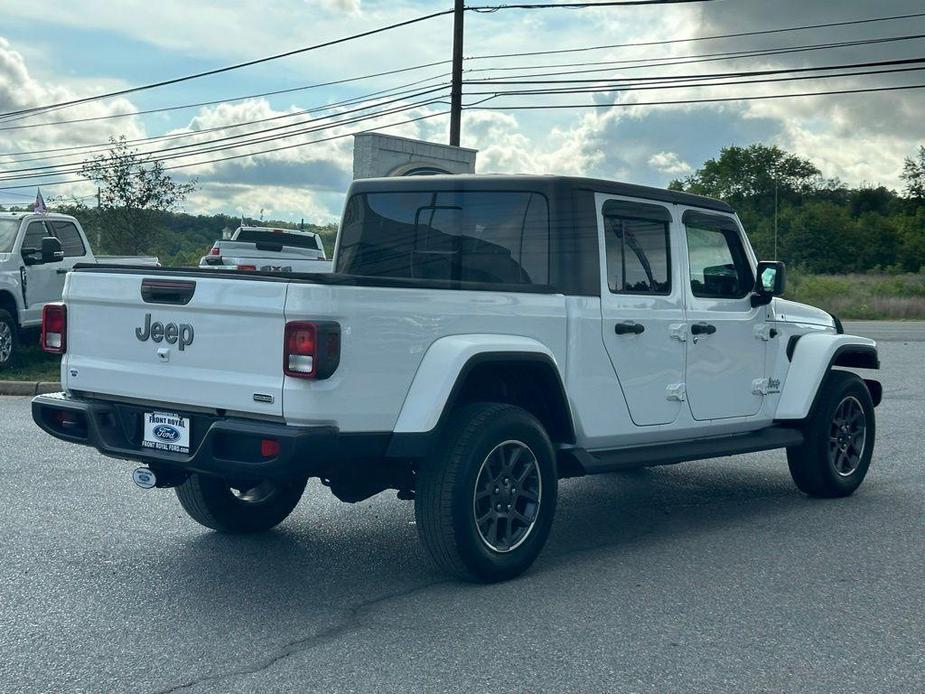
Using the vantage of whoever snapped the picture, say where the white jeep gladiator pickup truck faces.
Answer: facing away from the viewer and to the right of the viewer

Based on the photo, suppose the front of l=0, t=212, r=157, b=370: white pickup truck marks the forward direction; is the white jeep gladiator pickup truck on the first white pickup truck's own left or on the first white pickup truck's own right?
on the first white pickup truck's own left

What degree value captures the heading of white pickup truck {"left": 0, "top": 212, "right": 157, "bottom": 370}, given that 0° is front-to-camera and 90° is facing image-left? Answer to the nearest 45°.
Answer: approximately 45°

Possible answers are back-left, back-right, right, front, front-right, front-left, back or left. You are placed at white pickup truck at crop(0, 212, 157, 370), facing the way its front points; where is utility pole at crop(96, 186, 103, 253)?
back-right

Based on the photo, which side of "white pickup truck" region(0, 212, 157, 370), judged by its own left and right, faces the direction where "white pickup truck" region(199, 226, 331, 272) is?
back

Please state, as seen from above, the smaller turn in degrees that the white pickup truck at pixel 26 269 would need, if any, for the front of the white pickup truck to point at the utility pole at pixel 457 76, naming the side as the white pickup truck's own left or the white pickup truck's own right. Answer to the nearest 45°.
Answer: approximately 180°

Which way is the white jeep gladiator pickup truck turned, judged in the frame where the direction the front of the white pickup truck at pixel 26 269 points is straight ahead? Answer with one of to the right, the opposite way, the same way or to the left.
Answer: the opposite way

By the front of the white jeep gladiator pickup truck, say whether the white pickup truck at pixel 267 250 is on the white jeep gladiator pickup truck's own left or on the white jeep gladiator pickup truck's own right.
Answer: on the white jeep gladiator pickup truck's own left

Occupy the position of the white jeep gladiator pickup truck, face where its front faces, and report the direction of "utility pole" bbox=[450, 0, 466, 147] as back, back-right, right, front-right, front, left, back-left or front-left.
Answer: front-left

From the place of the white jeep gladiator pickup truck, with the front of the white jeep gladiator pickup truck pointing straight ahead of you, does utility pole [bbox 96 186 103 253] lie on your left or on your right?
on your left
